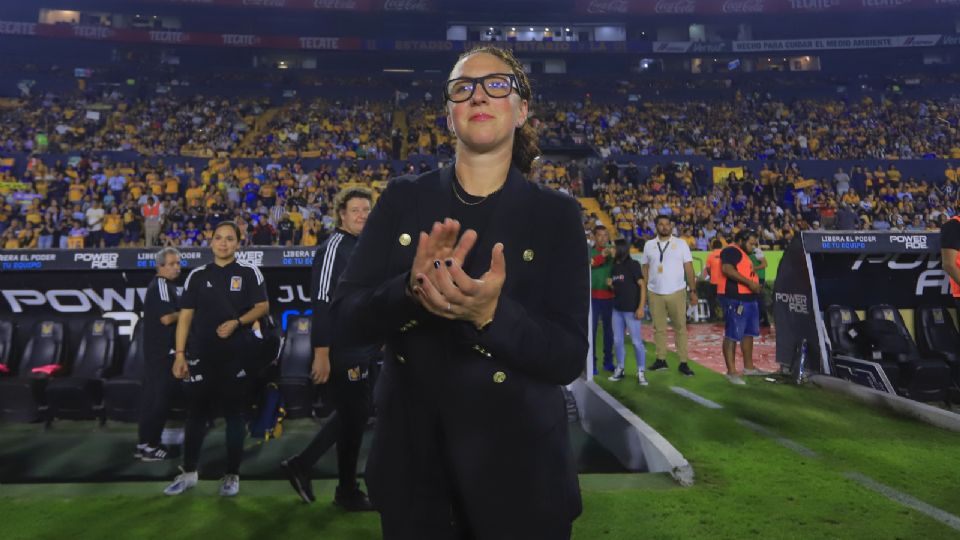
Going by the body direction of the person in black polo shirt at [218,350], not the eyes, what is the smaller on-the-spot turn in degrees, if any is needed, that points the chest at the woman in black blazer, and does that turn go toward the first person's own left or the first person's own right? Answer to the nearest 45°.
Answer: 0° — they already face them

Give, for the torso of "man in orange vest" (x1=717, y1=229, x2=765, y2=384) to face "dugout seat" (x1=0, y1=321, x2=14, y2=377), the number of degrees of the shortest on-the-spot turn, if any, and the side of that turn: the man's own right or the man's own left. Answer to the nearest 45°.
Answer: approximately 135° to the man's own right

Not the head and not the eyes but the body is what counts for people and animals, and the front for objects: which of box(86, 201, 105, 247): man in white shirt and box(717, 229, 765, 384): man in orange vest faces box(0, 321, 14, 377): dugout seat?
the man in white shirt

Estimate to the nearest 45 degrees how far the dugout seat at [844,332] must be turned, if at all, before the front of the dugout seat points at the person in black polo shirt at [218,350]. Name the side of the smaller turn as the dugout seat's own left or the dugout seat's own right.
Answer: approximately 90° to the dugout seat's own right

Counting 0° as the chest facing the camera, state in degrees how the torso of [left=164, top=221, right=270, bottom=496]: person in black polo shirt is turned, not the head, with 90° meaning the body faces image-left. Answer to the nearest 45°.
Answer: approximately 0°

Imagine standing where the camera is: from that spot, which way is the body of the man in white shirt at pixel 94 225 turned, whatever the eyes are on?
toward the camera

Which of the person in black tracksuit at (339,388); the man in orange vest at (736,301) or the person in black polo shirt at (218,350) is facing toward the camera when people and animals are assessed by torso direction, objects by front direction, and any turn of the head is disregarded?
the person in black polo shirt at (218,350)

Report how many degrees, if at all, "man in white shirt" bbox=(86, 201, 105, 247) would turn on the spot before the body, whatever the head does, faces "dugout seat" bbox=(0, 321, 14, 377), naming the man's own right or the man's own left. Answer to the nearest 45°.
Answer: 0° — they already face it

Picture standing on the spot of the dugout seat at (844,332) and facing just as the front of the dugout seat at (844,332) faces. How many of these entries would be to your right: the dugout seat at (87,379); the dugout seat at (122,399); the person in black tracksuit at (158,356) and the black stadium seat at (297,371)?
4

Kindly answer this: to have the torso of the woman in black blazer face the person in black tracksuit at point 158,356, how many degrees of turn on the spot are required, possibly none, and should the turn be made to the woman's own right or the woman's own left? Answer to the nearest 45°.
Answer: approximately 135° to the woman's own right

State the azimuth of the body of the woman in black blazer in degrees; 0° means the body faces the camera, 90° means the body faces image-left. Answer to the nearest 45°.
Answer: approximately 0°
